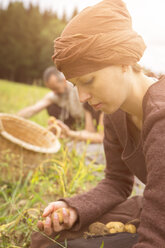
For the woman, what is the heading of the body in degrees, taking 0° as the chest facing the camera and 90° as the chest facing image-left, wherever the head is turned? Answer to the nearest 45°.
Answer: approximately 45°
